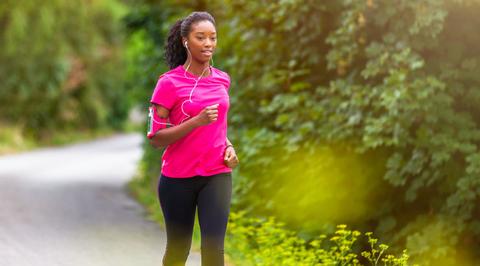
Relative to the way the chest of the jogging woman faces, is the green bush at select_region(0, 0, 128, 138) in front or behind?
behind

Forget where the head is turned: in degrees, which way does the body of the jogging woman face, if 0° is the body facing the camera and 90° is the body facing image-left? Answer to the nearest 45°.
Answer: approximately 315°
